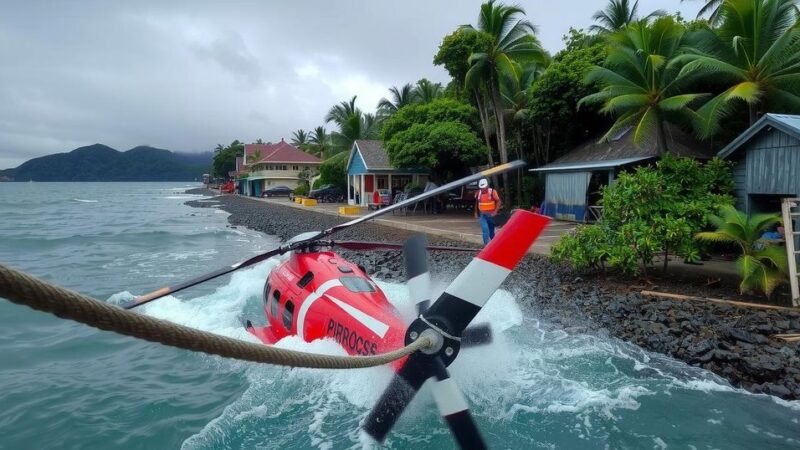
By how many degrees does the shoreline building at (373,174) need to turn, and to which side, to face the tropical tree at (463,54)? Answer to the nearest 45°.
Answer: approximately 90° to its left

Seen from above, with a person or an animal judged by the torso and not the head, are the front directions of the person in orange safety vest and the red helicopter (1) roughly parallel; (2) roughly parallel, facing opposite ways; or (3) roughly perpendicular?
roughly perpendicular

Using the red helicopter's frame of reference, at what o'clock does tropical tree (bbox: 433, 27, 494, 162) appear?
The tropical tree is roughly at 2 o'clock from the red helicopter.

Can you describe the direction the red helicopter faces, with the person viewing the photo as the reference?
facing away from the viewer and to the left of the viewer

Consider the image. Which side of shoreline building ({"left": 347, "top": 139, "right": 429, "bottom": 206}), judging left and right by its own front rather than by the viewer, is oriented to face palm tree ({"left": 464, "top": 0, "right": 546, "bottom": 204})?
left

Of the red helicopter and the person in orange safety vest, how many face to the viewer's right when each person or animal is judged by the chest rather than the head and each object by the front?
0

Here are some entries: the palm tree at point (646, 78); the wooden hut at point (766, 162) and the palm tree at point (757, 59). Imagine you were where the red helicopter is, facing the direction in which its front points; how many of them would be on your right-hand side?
3

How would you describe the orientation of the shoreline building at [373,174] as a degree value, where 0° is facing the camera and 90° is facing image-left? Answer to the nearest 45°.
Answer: approximately 45°

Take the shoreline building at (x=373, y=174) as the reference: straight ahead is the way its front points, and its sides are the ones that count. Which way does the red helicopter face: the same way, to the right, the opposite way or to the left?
to the right
